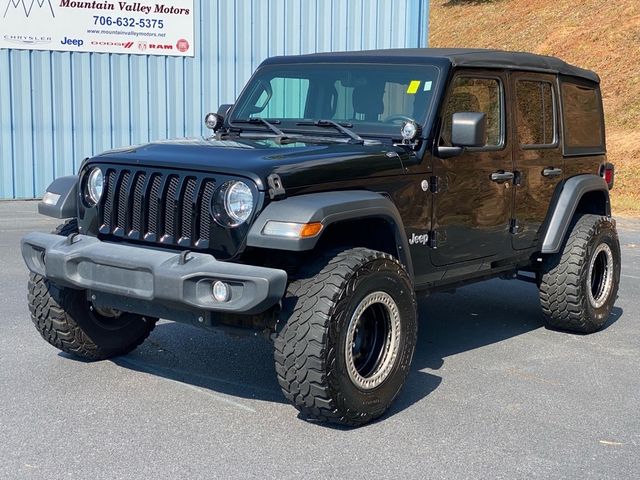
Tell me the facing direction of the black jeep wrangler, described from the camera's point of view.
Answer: facing the viewer and to the left of the viewer

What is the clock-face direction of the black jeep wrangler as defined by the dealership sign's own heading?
The black jeep wrangler is roughly at 12 o'clock from the dealership sign.

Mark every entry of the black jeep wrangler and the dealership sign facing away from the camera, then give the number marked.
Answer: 0

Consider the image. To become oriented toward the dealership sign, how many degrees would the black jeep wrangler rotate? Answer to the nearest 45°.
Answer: approximately 135° to its right

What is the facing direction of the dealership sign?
toward the camera

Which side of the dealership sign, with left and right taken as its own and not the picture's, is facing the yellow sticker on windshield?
front
